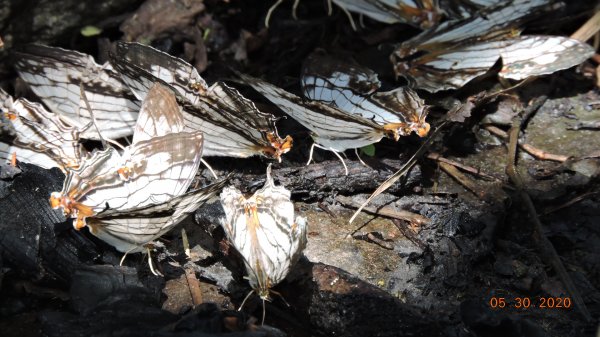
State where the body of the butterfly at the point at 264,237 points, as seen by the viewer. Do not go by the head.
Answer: toward the camera

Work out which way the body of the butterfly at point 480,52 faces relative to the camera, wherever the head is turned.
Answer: to the viewer's right

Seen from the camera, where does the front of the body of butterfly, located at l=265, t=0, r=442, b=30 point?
to the viewer's left

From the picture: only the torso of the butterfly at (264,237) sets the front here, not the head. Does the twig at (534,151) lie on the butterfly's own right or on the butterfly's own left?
on the butterfly's own left

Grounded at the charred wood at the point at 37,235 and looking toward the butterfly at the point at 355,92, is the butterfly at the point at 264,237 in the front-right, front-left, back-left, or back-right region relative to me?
front-right

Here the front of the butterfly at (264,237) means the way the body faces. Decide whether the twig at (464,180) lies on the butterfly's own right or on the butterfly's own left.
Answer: on the butterfly's own left

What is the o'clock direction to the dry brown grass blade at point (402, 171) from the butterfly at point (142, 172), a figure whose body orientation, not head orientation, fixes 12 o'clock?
The dry brown grass blade is roughly at 12 o'clock from the butterfly.

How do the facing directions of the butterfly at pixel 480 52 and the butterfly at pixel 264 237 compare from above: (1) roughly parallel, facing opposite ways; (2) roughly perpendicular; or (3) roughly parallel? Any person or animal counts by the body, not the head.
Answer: roughly perpendicular

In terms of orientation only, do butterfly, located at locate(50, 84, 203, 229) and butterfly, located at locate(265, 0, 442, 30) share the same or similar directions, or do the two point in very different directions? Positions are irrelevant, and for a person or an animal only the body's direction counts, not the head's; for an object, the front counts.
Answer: very different directions

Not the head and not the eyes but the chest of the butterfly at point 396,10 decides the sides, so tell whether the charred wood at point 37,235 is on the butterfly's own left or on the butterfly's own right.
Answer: on the butterfly's own left

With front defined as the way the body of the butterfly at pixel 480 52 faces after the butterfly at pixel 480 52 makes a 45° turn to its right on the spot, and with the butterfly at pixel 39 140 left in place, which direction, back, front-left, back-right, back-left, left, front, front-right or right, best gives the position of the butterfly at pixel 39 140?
right

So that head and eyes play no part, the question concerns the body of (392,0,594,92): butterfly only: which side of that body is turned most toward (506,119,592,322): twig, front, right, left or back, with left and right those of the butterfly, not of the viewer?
right

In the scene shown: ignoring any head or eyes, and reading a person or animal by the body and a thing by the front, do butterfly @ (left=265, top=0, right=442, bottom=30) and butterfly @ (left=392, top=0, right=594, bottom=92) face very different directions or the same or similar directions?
very different directions

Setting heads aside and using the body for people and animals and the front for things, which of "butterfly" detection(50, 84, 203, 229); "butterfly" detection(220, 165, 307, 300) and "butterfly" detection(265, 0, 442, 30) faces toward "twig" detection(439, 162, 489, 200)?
"butterfly" detection(50, 84, 203, 229)

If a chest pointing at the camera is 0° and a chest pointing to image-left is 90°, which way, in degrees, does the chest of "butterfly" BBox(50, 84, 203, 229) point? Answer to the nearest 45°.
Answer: approximately 270°
